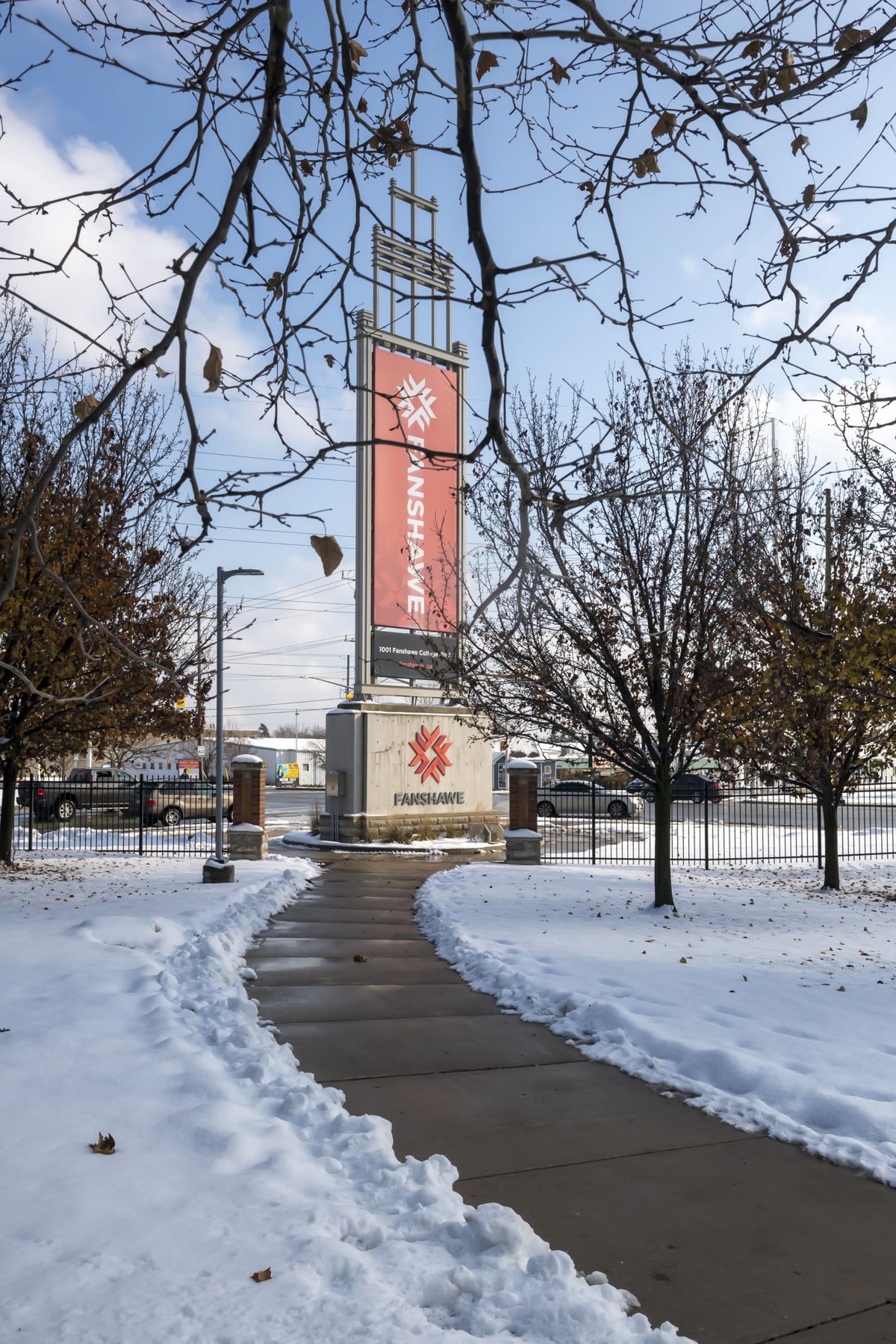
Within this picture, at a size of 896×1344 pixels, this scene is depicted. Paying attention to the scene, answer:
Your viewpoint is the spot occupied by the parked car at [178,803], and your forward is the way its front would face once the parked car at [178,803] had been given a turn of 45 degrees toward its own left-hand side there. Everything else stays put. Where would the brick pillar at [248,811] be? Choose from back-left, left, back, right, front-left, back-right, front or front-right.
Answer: back

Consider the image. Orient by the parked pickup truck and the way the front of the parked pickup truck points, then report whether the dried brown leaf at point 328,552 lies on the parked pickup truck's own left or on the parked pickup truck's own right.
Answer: on the parked pickup truck's own right

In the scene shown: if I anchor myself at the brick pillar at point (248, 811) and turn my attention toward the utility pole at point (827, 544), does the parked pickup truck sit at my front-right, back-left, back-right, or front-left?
front-left

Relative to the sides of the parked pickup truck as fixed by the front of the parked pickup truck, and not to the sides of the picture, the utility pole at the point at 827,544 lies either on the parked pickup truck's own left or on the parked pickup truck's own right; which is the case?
on the parked pickup truck's own right
